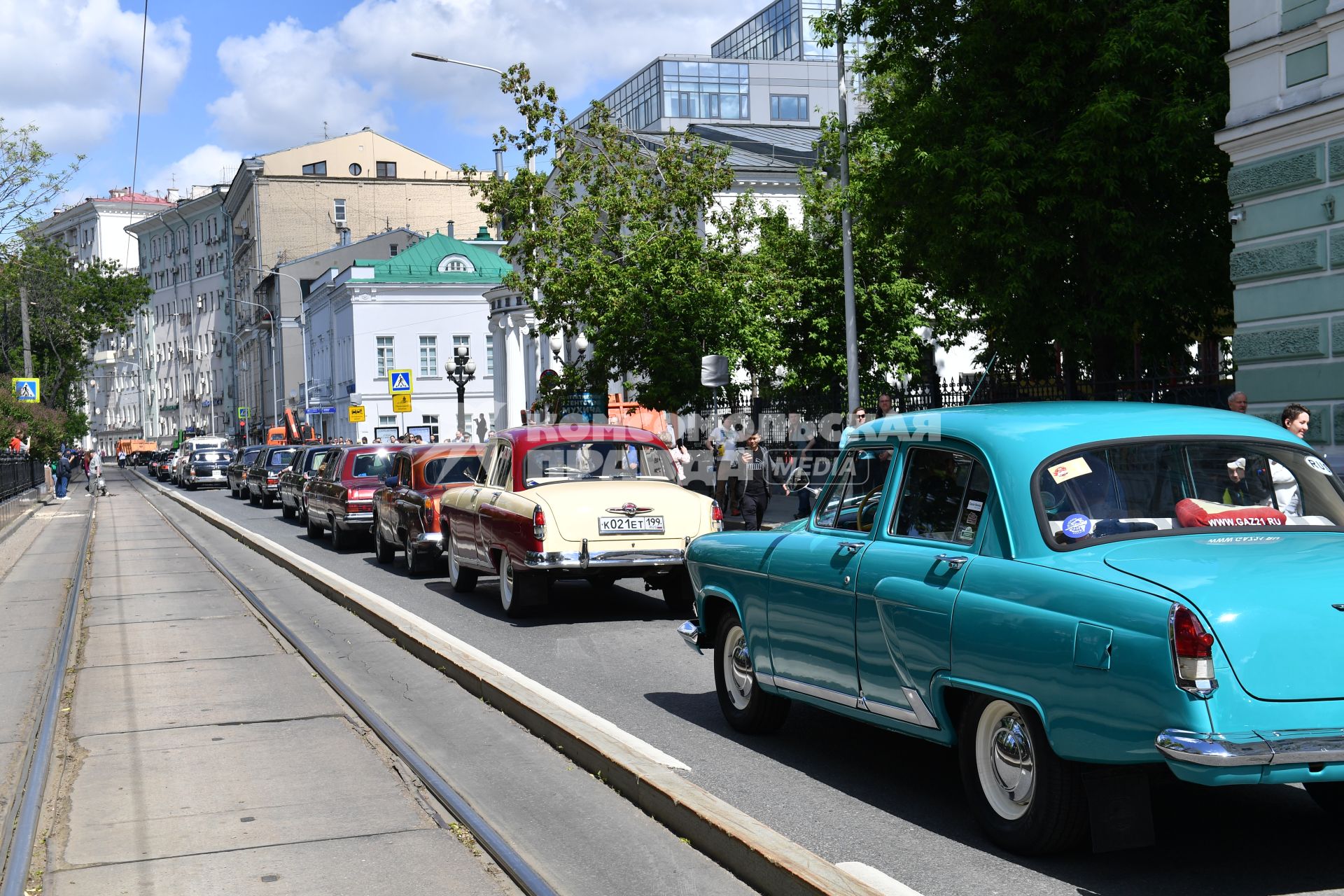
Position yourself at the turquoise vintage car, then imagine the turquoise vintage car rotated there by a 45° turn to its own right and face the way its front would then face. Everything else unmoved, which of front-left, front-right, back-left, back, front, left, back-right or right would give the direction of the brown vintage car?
front-left

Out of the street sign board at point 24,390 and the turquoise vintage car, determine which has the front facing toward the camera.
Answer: the street sign board

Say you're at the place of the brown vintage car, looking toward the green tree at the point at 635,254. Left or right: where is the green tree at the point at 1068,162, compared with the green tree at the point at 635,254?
right

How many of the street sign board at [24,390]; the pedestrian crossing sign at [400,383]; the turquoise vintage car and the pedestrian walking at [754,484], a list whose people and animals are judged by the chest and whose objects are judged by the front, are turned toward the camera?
3

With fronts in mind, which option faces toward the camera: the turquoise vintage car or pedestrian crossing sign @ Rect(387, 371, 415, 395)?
the pedestrian crossing sign

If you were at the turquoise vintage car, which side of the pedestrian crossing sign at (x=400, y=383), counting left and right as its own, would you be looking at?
front

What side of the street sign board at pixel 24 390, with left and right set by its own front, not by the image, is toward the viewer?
front

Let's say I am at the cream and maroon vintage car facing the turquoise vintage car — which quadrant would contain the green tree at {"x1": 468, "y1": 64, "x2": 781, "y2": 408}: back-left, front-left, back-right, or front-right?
back-left

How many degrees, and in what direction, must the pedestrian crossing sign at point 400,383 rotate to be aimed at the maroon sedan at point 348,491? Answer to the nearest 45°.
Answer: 0° — it already faces it

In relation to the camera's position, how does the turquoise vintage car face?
facing away from the viewer and to the left of the viewer

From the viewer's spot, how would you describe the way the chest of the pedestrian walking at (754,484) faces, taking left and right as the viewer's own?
facing the viewer

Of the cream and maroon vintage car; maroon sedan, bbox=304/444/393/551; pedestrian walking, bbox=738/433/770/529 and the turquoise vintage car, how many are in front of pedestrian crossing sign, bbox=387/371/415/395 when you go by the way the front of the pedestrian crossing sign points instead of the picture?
4

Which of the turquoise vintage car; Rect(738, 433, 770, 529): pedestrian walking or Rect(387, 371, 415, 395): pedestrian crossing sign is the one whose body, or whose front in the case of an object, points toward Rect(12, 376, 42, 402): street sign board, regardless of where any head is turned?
the turquoise vintage car

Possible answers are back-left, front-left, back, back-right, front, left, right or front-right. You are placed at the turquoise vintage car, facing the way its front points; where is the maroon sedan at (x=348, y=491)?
front

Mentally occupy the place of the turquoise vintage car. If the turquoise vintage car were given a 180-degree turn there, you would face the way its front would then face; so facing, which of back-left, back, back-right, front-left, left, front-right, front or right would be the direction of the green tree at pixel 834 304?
back-left

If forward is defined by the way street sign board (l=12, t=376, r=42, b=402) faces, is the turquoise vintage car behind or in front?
in front
